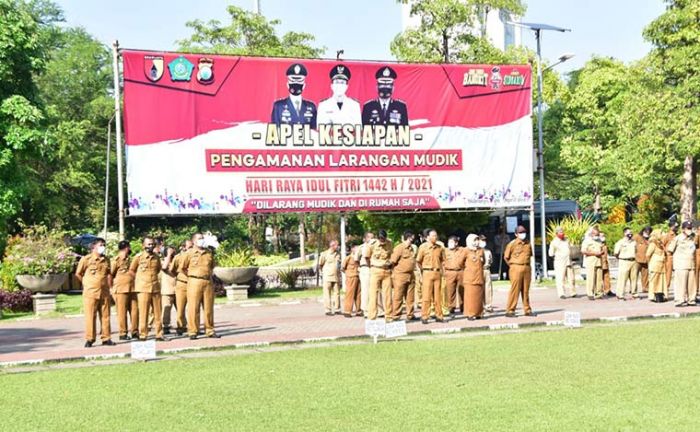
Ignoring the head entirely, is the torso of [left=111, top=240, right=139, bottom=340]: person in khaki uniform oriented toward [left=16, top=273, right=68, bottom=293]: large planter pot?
no

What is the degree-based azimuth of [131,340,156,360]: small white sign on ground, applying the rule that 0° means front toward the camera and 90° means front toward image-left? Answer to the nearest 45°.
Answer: approximately 0°

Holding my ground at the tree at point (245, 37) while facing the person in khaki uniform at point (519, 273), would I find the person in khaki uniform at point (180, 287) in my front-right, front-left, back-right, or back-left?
front-right

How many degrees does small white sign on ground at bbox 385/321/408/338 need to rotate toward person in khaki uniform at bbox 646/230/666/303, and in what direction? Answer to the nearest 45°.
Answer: approximately 135° to its left

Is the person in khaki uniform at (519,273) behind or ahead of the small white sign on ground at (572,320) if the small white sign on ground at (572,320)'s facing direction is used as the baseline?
behind

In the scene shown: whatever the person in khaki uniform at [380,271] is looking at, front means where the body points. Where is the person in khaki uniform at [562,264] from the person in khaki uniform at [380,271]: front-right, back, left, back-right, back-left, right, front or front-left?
back-left

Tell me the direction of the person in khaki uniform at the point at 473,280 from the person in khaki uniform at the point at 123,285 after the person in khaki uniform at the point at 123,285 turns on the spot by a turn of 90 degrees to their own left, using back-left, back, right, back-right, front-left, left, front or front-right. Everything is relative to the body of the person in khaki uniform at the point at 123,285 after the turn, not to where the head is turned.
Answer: front-right

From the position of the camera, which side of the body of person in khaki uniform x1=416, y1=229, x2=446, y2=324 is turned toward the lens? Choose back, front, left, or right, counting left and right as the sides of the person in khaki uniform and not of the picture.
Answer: front

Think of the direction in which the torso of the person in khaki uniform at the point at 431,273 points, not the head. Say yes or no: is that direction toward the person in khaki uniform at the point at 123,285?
no

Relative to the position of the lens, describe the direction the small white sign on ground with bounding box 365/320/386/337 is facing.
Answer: facing the viewer

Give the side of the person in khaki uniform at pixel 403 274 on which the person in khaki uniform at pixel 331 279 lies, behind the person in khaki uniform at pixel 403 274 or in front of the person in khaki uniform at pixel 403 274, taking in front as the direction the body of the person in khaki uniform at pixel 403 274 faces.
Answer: behind

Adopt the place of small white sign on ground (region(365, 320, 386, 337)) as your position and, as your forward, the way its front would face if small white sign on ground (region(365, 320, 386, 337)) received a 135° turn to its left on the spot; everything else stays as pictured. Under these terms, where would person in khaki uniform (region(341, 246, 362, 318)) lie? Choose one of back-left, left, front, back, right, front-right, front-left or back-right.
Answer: front-left

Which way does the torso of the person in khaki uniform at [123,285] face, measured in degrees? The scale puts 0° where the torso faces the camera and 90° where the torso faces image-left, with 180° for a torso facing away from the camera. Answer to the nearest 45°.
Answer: approximately 315°

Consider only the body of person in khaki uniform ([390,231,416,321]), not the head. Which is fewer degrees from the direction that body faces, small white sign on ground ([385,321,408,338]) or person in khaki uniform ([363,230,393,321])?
the small white sign on ground

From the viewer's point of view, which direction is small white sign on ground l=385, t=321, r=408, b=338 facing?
toward the camera

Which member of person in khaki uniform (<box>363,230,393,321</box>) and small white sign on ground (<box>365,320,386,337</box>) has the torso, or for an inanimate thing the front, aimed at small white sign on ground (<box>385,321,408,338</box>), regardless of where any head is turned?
the person in khaki uniform

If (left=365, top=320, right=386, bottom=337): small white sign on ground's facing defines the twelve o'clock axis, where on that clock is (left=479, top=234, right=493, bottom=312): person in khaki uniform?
The person in khaki uniform is roughly at 7 o'clock from the small white sign on ground.
